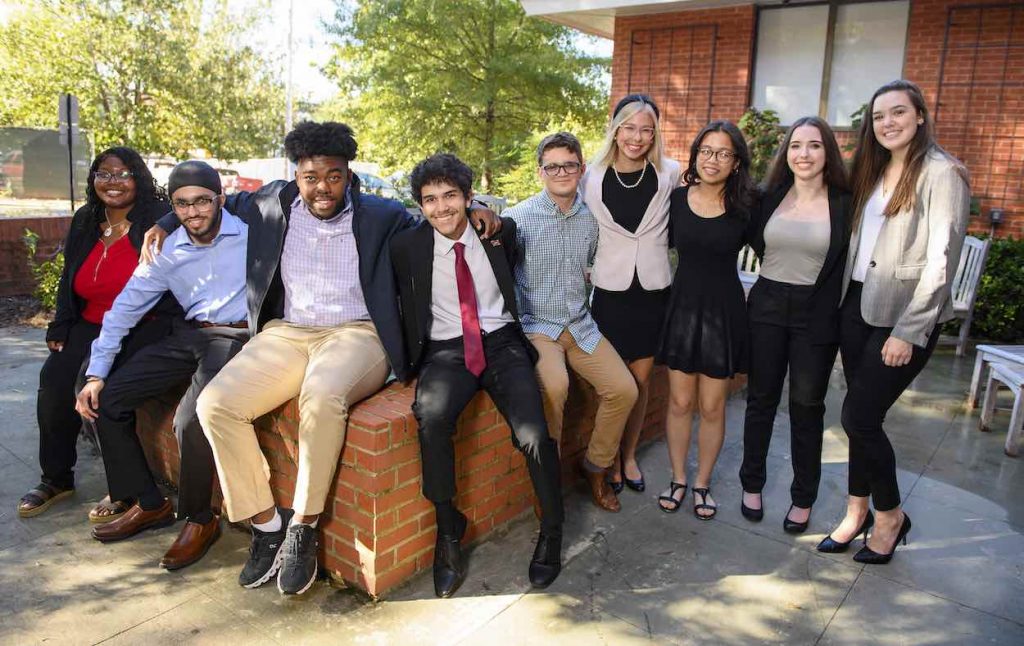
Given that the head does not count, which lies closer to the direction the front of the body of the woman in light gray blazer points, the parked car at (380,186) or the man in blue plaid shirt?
the man in blue plaid shirt

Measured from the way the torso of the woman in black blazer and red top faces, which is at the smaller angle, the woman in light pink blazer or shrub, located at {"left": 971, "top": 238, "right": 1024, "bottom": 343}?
the woman in light pink blazer

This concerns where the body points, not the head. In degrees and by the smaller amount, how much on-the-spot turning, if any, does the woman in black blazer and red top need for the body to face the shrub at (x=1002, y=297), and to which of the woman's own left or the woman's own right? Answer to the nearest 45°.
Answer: approximately 90° to the woman's own left

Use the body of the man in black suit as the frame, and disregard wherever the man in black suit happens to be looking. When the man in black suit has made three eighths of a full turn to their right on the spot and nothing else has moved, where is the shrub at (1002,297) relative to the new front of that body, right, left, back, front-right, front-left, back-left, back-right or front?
right

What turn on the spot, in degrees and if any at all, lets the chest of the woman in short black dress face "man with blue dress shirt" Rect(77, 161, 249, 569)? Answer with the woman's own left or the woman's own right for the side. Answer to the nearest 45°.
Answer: approximately 90° to the woman's own right

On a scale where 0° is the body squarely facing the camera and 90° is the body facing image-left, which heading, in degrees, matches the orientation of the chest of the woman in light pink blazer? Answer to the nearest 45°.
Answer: approximately 0°

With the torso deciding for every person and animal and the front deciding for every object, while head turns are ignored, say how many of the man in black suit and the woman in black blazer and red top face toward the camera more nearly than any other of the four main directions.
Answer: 2

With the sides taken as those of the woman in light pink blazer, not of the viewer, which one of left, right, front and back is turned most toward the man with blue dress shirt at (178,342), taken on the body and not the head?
right

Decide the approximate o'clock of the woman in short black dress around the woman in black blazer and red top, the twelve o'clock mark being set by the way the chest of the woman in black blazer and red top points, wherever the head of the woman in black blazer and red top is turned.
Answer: The woman in short black dress is roughly at 10 o'clock from the woman in black blazer and red top.

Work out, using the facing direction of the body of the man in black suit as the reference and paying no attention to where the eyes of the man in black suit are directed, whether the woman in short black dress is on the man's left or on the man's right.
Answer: on the man's left
